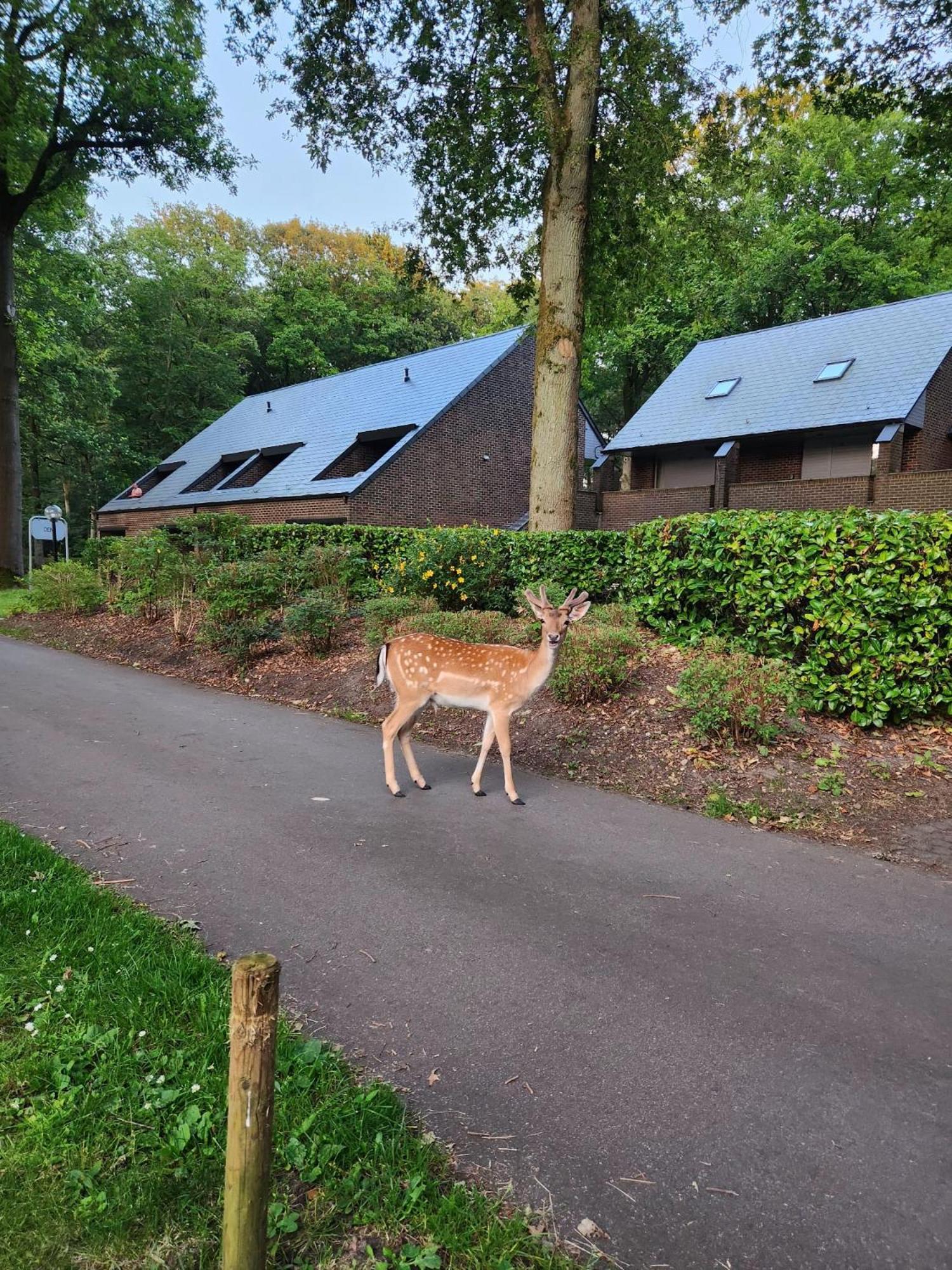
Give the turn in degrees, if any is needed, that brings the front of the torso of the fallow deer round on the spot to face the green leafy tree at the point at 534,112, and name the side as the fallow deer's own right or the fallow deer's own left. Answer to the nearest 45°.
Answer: approximately 90° to the fallow deer's own left

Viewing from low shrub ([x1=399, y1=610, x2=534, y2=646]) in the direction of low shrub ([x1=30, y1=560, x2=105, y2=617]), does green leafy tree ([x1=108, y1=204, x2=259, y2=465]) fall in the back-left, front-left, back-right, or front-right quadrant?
front-right

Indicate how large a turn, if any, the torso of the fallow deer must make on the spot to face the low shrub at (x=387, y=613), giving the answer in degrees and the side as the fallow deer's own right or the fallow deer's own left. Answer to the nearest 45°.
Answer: approximately 90° to the fallow deer's own left

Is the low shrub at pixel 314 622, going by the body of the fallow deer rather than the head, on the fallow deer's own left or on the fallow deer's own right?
on the fallow deer's own left

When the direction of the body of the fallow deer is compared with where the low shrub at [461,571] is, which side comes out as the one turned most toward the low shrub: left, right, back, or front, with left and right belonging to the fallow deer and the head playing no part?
left

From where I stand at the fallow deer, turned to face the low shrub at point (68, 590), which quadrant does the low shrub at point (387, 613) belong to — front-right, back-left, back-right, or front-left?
front-right

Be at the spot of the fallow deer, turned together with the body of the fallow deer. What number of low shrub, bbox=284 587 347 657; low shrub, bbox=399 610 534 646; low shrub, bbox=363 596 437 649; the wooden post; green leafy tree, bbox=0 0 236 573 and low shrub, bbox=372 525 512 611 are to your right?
1

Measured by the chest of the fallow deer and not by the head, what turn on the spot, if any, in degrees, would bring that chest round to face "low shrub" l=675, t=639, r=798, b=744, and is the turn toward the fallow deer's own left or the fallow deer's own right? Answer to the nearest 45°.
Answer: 0° — it already faces it

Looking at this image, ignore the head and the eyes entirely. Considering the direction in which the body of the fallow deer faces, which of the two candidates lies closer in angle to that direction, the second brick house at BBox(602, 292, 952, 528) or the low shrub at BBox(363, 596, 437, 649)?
the second brick house

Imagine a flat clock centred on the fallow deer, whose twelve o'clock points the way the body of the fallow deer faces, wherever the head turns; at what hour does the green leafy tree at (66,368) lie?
The green leafy tree is roughly at 8 o'clock from the fallow deer.

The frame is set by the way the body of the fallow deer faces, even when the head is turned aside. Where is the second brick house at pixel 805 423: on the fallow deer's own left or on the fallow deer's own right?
on the fallow deer's own left

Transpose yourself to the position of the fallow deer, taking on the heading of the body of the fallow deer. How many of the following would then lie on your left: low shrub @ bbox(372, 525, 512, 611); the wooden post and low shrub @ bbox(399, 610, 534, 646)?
2

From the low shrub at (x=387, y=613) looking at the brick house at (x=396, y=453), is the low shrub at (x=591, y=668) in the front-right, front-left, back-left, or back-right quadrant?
back-right

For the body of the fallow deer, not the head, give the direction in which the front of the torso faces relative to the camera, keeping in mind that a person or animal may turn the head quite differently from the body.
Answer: to the viewer's right

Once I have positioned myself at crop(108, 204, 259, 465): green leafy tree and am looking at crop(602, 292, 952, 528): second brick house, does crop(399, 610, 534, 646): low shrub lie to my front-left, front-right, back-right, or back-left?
front-right

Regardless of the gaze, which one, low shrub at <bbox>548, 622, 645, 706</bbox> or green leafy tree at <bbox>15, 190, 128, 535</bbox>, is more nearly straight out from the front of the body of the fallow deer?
the low shrub

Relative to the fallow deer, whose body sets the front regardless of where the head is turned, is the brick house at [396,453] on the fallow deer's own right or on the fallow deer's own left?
on the fallow deer's own left
